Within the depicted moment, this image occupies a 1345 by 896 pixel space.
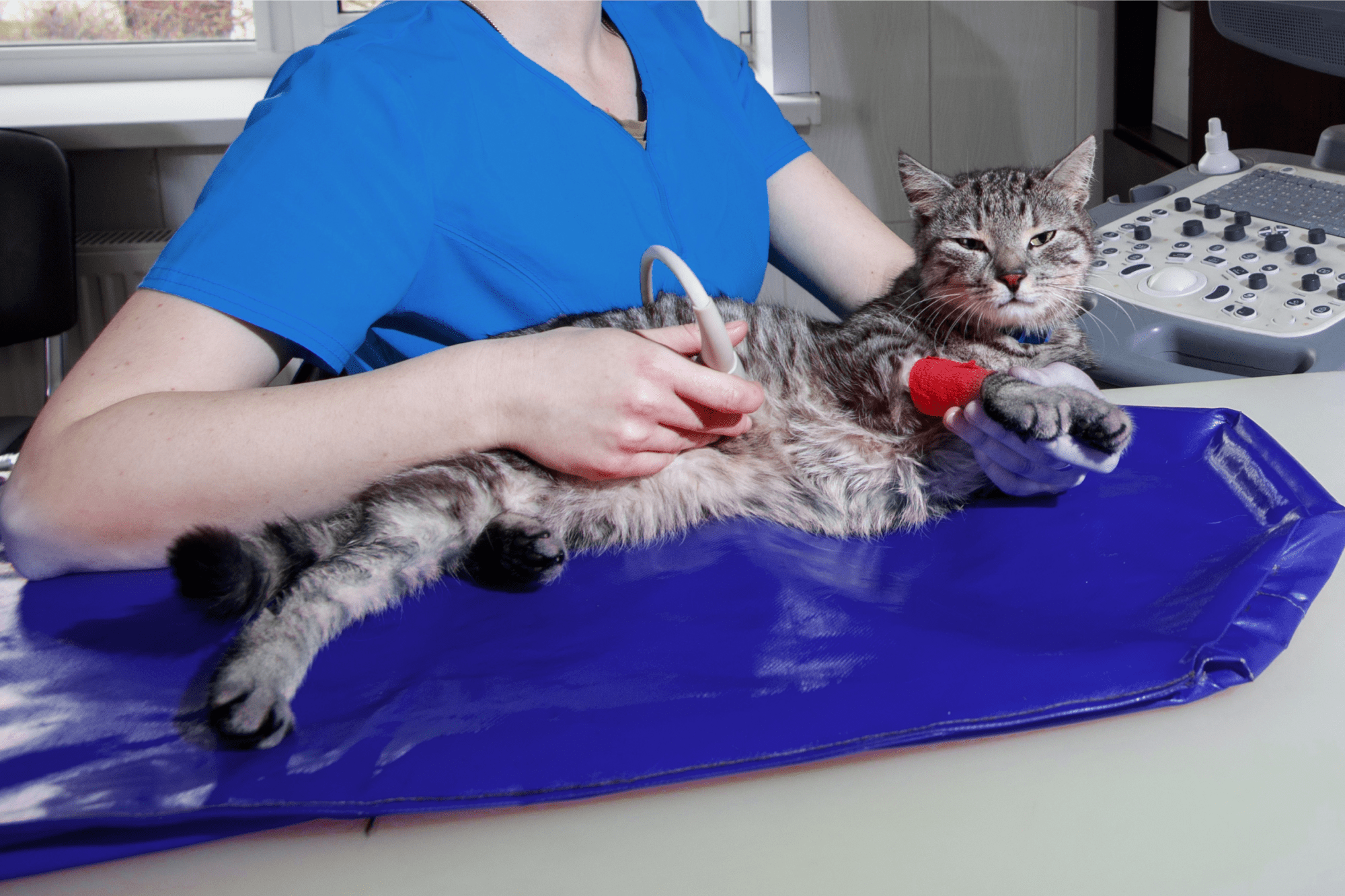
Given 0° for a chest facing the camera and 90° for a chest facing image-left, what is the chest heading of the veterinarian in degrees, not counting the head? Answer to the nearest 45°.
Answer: approximately 315°

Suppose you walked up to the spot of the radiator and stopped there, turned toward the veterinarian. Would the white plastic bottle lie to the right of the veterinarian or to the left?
left

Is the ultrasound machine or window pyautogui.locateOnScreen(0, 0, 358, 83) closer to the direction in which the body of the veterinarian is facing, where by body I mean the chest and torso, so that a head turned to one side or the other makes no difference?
the ultrasound machine

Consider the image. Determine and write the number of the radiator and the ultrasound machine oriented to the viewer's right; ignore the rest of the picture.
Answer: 0

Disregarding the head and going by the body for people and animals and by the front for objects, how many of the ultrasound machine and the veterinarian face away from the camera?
0

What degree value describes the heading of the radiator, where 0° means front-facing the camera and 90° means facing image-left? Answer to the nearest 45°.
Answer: approximately 0°
